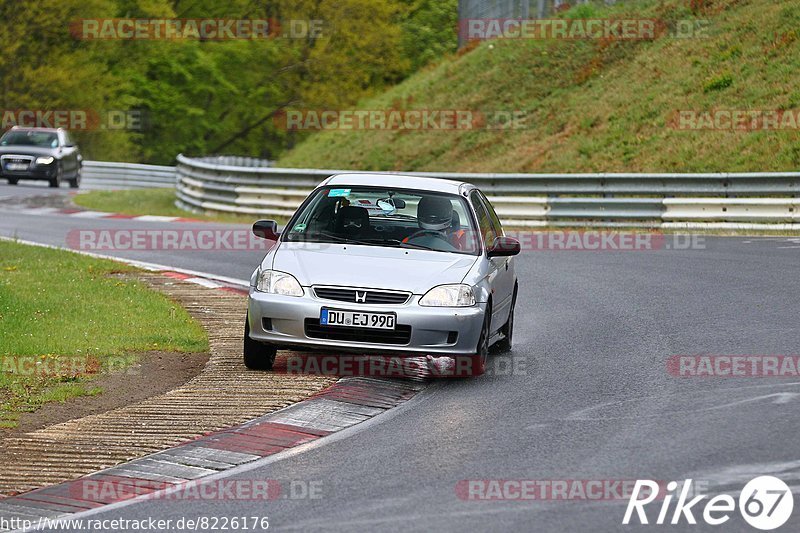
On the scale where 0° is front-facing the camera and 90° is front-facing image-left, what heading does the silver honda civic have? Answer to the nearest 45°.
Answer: approximately 0°

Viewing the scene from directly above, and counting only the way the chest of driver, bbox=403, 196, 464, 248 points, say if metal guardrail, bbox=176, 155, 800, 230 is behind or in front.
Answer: behind

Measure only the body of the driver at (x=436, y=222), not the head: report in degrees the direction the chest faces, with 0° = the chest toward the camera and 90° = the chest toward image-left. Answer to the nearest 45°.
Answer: approximately 0°

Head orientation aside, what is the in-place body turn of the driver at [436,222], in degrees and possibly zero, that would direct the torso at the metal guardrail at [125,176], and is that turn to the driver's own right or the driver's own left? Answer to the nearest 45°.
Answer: approximately 180°

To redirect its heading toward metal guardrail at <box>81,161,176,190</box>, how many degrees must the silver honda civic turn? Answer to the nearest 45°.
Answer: approximately 180°

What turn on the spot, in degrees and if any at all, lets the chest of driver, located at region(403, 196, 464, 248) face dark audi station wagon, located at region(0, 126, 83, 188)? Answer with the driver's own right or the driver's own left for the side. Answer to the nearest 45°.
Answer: approximately 135° to the driver's own right
